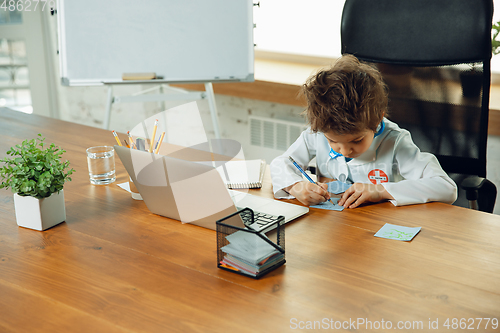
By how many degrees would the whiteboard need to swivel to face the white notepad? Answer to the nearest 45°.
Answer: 0° — it already faces it

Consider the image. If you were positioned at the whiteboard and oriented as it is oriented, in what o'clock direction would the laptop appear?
The laptop is roughly at 12 o'clock from the whiteboard.

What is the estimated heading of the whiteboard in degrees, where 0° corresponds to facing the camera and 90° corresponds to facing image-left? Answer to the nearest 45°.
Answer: approximately 0°

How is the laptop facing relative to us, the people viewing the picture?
facing away from the viewer and to the right of the viewer

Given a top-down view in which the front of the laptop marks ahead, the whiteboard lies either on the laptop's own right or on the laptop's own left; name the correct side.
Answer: on the laptop's own left

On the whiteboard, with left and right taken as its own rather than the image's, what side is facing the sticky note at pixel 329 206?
front

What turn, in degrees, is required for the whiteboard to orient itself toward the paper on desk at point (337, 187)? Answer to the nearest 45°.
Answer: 0° — it already faces it

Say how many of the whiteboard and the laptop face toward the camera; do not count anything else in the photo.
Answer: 1
